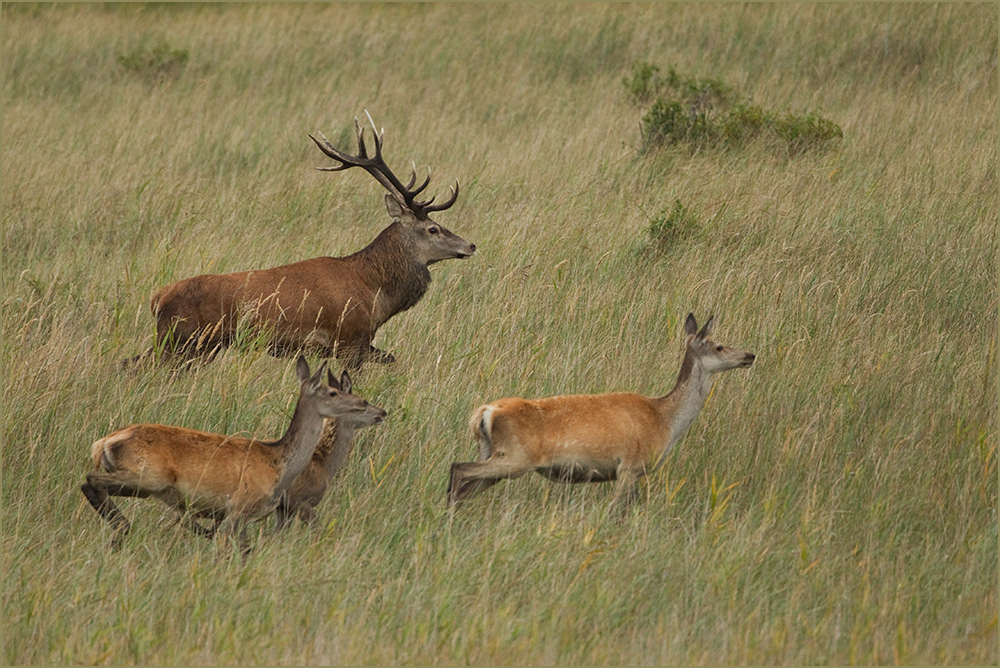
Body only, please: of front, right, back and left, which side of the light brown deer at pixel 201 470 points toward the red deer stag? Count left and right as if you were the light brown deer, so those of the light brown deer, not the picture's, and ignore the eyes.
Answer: left

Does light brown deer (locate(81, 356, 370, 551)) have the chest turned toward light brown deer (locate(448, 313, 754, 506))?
yes

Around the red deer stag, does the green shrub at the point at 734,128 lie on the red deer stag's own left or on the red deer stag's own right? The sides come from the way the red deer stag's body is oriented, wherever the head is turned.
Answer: on the red deer stag's own left

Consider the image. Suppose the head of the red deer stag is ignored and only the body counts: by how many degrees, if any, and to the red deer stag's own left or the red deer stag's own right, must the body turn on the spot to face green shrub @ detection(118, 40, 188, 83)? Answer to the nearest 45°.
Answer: approximately 90° to the red deer stag's own left

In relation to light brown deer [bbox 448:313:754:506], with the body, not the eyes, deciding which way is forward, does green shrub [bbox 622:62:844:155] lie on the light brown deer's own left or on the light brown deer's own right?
on the light brown deer's own left

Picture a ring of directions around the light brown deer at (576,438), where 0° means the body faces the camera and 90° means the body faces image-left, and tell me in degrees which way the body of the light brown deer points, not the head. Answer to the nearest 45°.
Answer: approximately 270°

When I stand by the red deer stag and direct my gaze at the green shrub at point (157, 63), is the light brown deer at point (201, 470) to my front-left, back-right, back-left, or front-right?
back-left

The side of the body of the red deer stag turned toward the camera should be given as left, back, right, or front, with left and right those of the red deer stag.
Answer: right

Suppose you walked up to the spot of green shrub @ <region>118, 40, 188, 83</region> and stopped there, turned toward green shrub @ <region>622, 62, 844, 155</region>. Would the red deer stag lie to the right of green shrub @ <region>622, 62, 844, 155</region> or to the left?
right

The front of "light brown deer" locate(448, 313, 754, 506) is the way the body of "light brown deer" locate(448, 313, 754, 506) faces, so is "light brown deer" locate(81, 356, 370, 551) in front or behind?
behind

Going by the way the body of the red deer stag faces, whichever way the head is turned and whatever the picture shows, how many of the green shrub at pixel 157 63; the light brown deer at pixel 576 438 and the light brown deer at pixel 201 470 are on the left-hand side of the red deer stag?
1

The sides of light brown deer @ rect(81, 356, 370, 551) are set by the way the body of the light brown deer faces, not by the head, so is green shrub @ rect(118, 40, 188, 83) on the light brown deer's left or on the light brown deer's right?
on the light brown deer's left

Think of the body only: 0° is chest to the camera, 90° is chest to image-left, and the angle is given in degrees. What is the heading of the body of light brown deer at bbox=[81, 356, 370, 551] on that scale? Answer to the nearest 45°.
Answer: approximately 270°

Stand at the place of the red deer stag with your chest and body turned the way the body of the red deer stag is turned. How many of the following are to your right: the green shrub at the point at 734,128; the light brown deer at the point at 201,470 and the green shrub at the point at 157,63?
1
